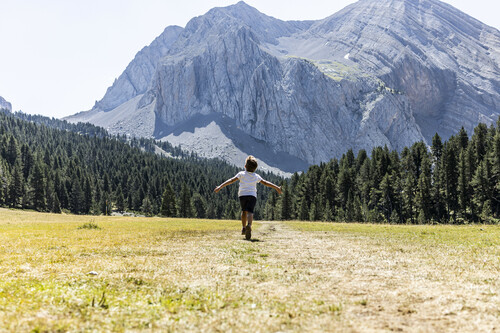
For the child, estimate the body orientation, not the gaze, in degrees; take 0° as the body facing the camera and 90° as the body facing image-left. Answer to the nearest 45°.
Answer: approximately 180°
